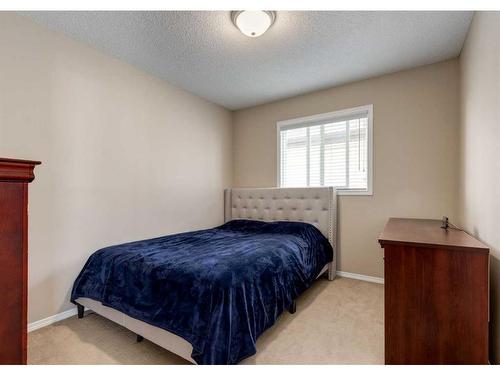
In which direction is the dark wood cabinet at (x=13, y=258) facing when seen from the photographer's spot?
facing to the right of the viewer

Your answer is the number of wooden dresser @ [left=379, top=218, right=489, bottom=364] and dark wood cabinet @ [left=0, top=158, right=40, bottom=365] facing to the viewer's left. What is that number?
1

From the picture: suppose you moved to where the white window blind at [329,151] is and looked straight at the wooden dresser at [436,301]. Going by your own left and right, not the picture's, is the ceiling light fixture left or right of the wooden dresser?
right

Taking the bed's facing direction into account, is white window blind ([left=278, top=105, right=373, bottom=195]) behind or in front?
behind

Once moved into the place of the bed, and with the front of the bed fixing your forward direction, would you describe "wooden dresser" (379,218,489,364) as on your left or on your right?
on your left

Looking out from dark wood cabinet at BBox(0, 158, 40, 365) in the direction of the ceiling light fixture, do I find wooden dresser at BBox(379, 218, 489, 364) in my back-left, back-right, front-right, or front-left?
front-right

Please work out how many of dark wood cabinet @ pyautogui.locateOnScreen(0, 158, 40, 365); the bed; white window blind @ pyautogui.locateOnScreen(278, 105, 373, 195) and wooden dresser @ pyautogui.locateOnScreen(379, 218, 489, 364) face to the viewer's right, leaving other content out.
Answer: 1

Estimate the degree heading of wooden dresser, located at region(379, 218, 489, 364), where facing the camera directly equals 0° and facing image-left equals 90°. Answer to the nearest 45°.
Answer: approximately 90°

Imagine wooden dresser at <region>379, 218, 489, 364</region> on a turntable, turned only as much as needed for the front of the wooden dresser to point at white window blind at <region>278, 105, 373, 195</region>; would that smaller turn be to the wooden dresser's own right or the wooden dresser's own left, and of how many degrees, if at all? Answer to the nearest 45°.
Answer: approximately 45° to the wooden dresser's own right

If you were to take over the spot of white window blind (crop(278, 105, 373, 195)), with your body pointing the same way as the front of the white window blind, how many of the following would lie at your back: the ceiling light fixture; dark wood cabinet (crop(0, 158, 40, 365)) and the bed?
0

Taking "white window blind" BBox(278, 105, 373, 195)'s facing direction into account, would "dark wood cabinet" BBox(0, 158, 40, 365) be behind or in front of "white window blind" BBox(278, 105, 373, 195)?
in front

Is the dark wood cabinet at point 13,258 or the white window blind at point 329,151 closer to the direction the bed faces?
the dark wood cabinet

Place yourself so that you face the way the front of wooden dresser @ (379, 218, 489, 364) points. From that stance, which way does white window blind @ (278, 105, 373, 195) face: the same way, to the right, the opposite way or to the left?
to the left

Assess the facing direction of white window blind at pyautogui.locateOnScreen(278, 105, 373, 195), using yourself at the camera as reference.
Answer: facing the viewer and to the left of the viewer

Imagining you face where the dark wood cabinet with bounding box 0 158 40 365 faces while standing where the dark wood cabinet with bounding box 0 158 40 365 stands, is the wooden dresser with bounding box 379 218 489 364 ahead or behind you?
ahead

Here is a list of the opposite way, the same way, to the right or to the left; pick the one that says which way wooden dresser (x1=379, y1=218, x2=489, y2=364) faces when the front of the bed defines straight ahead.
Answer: to the right
